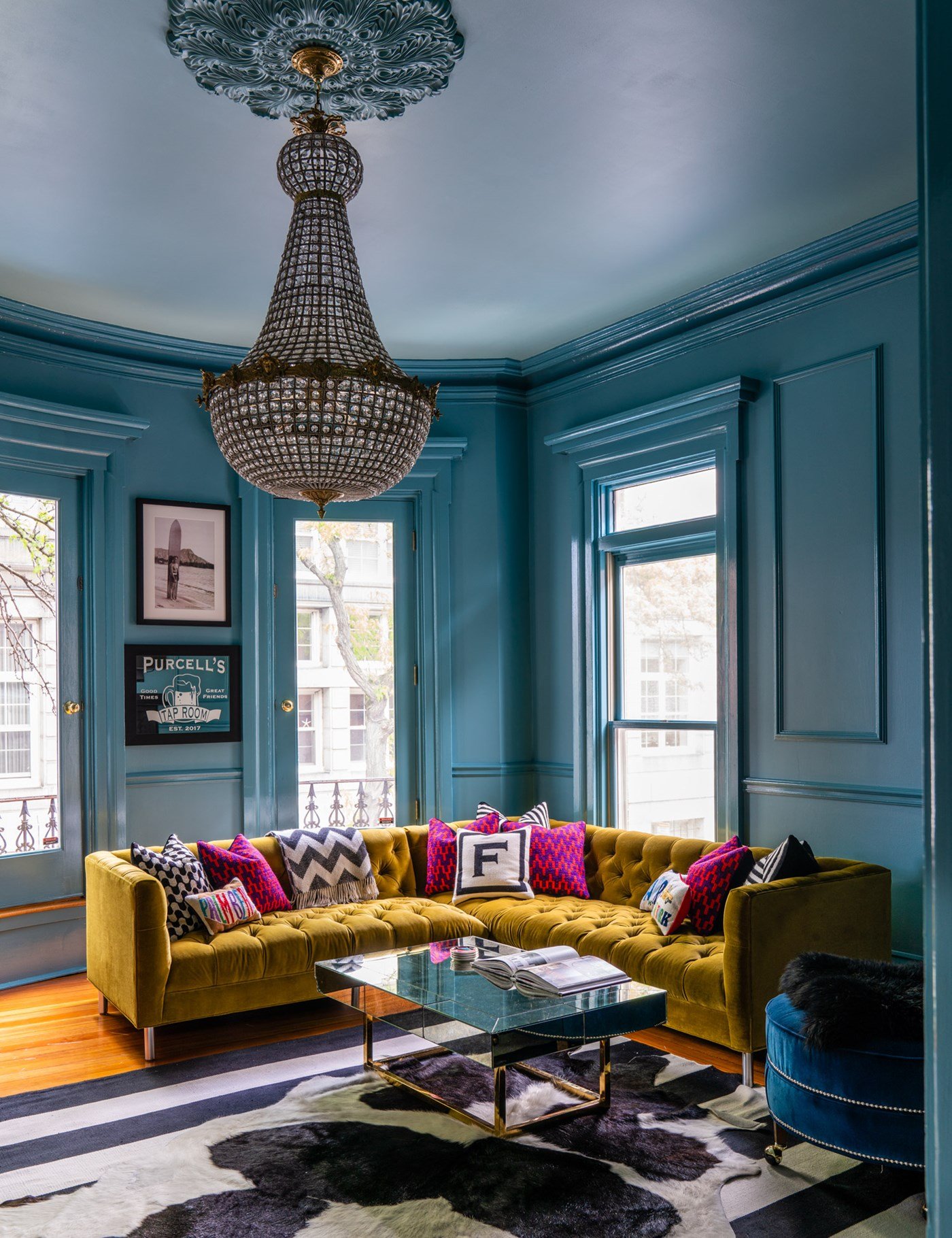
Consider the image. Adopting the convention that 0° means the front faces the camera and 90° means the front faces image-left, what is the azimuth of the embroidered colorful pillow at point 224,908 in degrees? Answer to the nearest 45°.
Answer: approximately 315°

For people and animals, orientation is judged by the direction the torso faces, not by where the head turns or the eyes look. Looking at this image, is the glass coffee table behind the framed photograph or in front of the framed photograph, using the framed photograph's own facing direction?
in front

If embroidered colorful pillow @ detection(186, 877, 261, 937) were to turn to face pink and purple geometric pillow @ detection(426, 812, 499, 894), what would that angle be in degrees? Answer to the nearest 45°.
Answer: approximately 90° to its left

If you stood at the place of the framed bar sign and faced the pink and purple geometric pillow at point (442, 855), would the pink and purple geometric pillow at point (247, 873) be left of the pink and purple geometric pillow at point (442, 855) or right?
right

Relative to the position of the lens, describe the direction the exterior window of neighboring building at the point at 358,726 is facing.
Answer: facing the viewer

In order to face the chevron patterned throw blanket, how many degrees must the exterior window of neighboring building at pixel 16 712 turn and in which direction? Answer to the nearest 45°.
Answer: approximately 45° to its left

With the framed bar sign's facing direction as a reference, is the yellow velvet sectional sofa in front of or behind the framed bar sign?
in front

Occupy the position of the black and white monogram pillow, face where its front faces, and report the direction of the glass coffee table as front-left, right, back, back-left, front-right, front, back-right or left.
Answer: front

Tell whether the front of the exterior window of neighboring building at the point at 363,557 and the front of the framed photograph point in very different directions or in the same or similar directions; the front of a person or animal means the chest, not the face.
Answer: same or similar directions

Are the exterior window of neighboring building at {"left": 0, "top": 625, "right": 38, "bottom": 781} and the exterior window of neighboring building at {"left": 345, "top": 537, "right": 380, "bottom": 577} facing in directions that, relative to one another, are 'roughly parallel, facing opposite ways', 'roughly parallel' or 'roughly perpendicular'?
roughly parallel

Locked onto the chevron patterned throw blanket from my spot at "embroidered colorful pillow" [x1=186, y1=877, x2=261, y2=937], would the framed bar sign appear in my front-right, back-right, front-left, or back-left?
front-left

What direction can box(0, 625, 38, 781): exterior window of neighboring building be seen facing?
toward the camera

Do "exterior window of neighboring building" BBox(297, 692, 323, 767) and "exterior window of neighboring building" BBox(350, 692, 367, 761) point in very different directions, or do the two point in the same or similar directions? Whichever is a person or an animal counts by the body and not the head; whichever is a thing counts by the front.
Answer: same or similar directions

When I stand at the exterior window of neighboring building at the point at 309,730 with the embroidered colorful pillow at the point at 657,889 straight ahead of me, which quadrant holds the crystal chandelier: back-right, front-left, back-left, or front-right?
front-right
